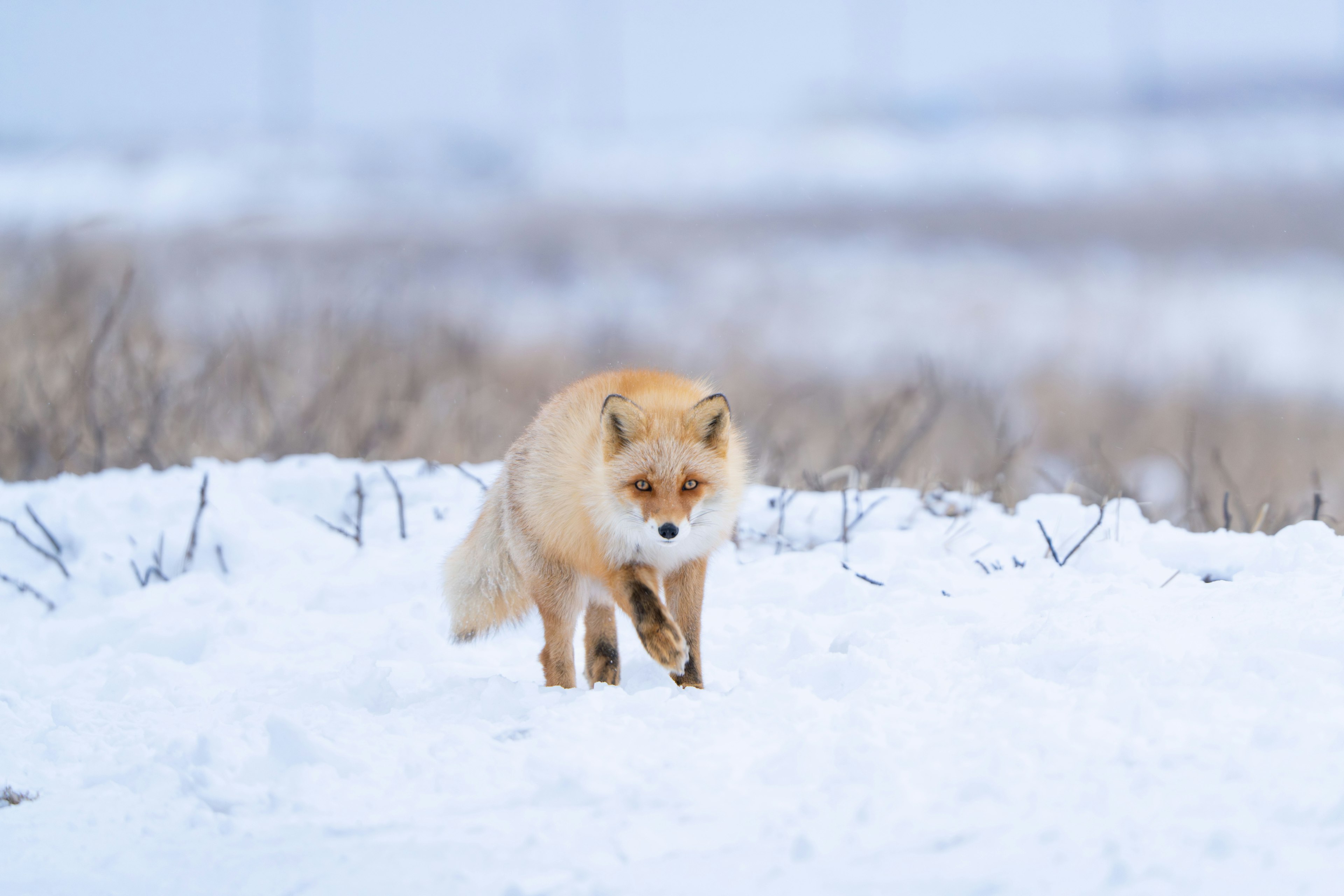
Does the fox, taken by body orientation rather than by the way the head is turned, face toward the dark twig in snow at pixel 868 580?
no

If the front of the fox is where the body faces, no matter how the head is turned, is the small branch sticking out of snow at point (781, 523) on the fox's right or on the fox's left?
on the fox's left

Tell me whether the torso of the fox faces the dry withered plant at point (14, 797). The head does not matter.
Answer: no

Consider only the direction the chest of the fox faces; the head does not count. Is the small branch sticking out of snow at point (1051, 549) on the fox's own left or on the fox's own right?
on the fox's own left

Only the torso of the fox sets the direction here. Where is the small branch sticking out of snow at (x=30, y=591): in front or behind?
behind

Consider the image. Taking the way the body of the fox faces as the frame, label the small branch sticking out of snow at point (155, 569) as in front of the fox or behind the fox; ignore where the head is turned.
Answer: behind

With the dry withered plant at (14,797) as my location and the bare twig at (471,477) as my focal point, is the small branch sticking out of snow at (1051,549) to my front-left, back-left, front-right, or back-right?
front-right

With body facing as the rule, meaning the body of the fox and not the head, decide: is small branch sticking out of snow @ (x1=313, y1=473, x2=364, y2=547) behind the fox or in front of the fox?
behind

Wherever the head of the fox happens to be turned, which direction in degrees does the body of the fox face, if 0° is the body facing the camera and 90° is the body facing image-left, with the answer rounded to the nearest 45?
approximately 315°

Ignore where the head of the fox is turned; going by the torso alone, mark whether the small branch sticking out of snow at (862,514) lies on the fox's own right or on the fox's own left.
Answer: on the fox's own left

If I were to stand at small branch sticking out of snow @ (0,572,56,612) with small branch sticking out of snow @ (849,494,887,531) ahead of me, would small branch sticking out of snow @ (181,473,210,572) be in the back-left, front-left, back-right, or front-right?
front-left

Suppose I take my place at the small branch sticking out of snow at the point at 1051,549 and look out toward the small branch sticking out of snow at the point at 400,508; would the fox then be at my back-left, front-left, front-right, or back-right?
front-left
